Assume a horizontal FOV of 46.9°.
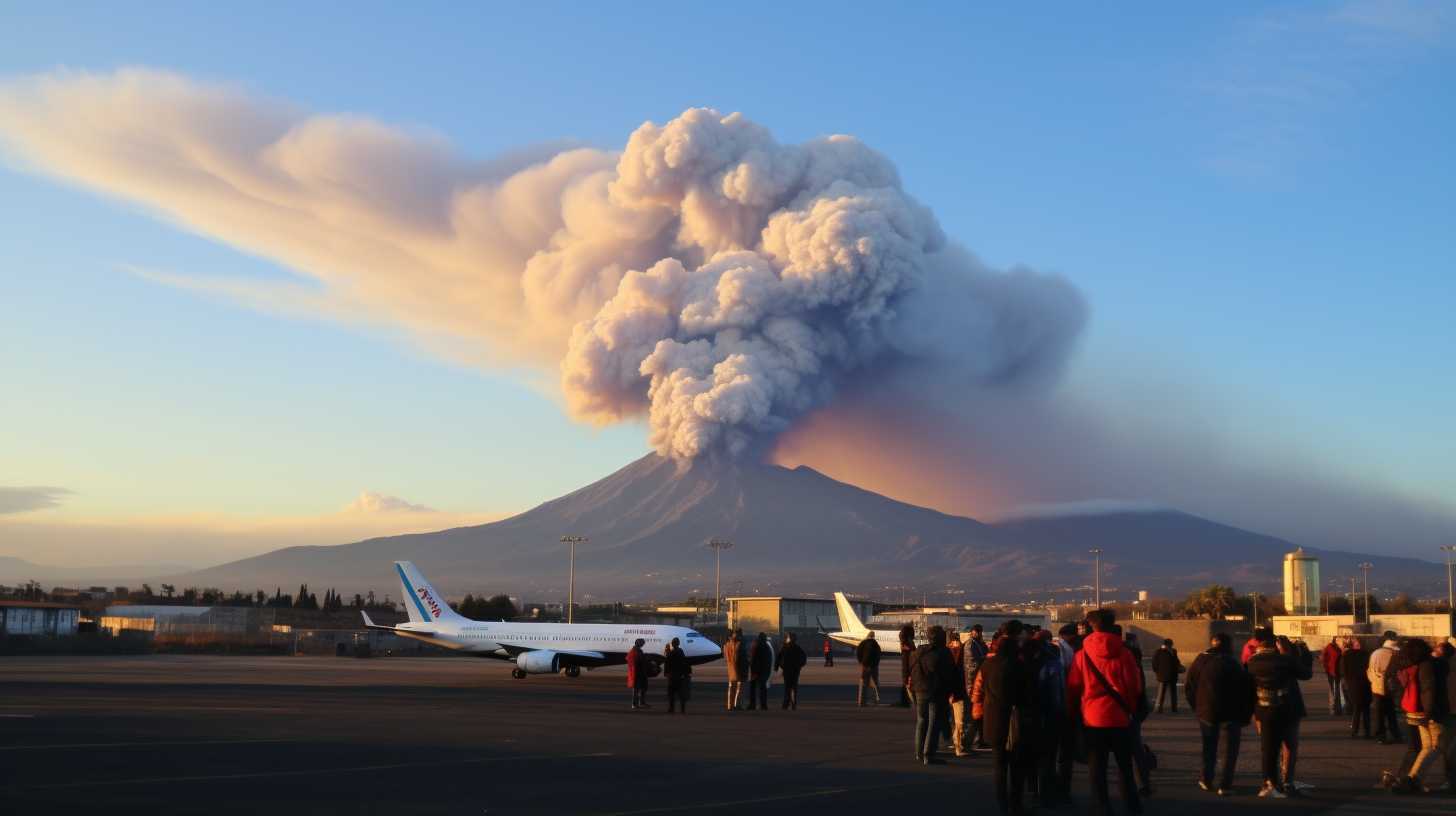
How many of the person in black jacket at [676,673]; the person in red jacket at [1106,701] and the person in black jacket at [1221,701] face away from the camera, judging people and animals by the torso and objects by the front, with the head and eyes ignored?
3

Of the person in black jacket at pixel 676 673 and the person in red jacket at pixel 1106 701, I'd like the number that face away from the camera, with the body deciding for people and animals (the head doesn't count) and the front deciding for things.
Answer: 2

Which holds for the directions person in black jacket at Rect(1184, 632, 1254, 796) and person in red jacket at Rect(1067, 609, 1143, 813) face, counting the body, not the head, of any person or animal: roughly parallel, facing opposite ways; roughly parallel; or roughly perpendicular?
roughly parallel

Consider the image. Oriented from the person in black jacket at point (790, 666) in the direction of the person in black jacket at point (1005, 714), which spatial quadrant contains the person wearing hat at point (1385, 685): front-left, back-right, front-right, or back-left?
front-left

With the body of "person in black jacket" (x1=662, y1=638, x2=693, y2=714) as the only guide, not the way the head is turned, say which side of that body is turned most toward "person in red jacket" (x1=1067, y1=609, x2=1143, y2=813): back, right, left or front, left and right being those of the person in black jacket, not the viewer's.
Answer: back

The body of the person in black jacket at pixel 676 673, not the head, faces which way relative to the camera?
away from the camera

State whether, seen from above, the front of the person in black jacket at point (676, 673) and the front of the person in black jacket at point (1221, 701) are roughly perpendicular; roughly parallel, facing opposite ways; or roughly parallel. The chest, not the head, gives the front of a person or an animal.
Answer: roughly parallel

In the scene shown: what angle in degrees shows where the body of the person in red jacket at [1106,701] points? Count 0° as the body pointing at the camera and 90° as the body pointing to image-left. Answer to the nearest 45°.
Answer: approximately 180°

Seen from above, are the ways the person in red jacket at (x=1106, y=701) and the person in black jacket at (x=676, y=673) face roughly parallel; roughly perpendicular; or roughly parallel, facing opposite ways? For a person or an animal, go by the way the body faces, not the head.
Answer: roughly parallel

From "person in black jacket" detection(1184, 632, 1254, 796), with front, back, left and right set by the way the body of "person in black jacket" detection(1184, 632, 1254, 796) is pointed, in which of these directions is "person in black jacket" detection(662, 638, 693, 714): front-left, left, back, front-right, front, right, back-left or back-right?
front-left

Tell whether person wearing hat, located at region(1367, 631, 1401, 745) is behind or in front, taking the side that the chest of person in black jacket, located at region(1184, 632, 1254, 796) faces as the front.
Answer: in front

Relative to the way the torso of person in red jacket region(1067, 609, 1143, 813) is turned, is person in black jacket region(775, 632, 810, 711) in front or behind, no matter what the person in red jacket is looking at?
in front

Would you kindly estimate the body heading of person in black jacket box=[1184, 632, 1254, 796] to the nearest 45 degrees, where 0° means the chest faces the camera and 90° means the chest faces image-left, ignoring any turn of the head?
approximately 180°

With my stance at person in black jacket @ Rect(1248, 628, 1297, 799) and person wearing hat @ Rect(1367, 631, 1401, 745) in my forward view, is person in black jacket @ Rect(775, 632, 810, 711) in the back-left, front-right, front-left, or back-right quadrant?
front-left
